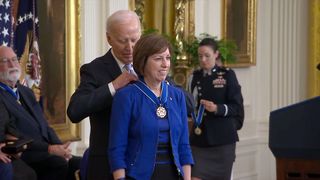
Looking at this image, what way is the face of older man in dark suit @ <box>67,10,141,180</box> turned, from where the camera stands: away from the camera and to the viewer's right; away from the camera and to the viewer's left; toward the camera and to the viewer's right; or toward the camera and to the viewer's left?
toward the camera and to the viewer's right

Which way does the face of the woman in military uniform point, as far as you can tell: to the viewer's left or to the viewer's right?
to the viewer's left

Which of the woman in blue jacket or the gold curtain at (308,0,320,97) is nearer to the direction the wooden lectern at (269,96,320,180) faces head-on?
the gold curtain

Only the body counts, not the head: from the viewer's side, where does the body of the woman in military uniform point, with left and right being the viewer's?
facing the viewer and to the left of the viewer

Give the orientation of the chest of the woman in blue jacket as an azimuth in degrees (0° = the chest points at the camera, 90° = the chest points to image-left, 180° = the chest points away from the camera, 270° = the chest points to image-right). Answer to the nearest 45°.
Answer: approximately 315°

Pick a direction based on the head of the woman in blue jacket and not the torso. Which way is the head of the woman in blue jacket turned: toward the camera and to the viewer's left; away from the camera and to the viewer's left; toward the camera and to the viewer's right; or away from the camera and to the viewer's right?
toward the camera and to the viewer's right

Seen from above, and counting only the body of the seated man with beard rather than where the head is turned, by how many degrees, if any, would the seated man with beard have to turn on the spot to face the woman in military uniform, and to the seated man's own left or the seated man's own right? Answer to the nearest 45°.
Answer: approximately 45° to the seated man's own left

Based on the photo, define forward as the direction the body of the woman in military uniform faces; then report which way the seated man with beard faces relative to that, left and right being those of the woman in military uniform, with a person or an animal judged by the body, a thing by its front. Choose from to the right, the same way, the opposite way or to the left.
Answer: to the left

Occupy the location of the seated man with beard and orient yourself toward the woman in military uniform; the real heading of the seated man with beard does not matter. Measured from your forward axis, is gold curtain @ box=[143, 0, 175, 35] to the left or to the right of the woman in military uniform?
left
